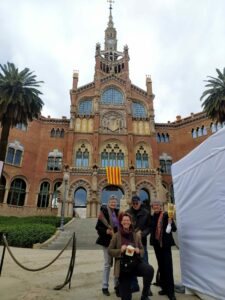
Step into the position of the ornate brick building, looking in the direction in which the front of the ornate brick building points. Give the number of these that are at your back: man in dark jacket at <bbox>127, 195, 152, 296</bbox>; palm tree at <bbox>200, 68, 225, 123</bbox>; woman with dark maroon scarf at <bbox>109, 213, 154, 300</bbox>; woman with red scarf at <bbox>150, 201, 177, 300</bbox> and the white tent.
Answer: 0

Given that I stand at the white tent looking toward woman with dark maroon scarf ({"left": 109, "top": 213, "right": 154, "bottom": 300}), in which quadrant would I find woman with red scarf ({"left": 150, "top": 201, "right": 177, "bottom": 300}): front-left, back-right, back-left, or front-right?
front-right

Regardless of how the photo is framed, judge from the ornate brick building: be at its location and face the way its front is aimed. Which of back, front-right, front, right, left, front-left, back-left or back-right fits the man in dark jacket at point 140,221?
front

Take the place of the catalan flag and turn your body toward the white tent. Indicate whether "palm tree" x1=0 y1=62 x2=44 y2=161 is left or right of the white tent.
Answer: right

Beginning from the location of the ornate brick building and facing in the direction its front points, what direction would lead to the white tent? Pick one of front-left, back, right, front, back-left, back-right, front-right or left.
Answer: front

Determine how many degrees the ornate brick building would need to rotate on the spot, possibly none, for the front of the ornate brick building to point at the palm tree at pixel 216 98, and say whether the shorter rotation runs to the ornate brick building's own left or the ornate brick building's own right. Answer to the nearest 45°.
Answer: approximately 45° to the ornate brick building's own left

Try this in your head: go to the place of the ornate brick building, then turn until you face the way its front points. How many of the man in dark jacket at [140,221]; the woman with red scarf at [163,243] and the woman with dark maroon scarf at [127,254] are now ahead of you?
3

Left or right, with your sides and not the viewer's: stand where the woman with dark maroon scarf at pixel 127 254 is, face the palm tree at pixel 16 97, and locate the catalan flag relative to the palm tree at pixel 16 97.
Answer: right

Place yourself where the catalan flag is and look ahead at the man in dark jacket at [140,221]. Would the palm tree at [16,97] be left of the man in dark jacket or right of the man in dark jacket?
right

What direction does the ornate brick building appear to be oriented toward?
toward the camera

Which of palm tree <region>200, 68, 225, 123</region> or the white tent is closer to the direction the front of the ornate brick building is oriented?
the white tent

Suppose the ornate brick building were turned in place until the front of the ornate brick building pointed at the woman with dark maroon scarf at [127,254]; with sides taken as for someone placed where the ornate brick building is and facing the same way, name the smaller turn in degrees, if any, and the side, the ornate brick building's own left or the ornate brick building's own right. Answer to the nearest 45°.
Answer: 0° — it already faces them

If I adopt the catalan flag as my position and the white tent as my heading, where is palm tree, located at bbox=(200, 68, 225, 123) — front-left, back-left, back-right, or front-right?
front-left

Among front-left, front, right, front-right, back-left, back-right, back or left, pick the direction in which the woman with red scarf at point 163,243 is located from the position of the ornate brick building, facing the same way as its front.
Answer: front

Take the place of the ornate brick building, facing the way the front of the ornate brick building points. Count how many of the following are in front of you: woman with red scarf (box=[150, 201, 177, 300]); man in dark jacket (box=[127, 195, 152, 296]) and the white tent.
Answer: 3

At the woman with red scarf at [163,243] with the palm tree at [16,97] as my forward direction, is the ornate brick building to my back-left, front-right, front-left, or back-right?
front-right

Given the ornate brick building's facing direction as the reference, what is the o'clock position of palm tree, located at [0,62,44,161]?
The palm tree is roughly at 1 o'clock from the ornate brick building.

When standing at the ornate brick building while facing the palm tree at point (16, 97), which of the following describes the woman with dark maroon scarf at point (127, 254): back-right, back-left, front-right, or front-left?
front-left
